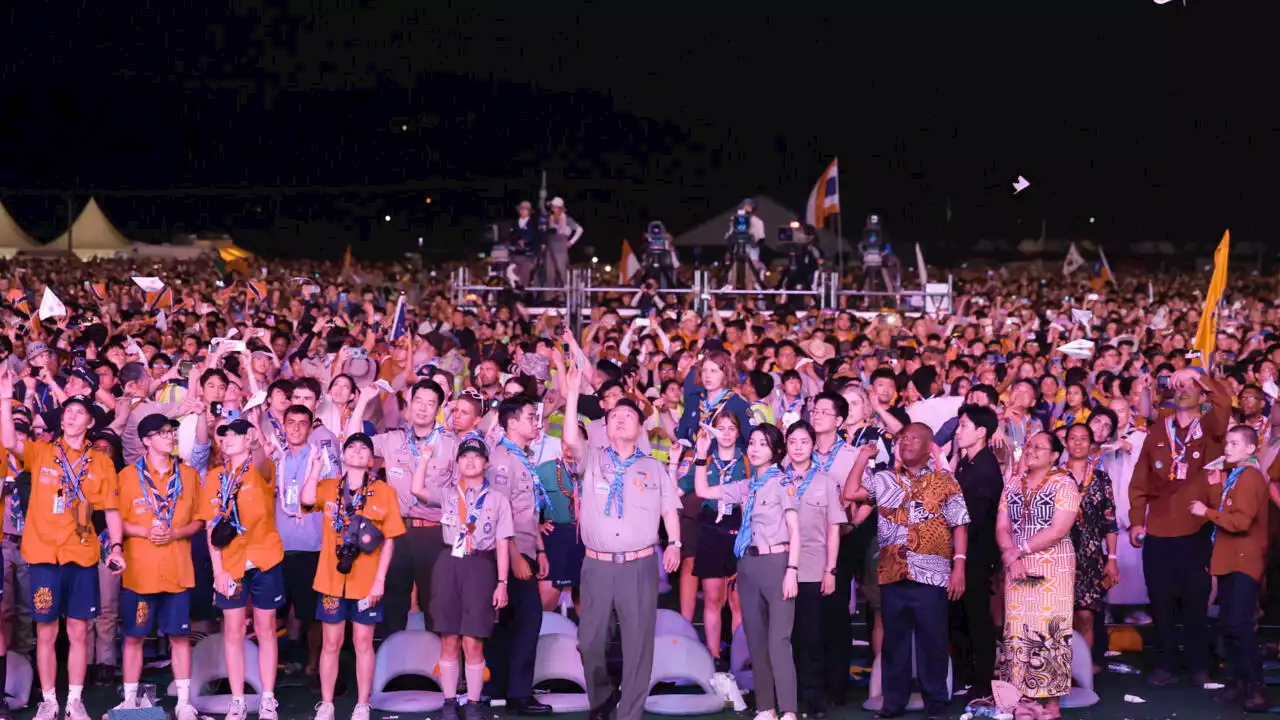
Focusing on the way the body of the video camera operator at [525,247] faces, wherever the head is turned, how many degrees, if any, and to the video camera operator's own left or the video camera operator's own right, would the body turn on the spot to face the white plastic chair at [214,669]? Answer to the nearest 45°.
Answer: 0° — they already face it

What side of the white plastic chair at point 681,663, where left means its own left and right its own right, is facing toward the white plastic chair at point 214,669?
right

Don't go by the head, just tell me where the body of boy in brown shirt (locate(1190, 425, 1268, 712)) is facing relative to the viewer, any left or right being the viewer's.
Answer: facing the viewer and to the left of the viewer

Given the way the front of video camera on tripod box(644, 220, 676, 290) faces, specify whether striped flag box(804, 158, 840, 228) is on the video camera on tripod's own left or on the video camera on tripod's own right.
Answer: on the video camera on tripod's own left

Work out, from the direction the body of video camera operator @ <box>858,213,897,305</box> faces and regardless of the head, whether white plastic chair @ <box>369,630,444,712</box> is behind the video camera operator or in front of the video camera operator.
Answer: in front

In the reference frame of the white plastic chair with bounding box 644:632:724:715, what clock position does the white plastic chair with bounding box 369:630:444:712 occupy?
the white plastic chair with bounding box 369:630:444:712 is roughly at 3 o'clock from the white plastic chair with bounding box 644:632:724:715.

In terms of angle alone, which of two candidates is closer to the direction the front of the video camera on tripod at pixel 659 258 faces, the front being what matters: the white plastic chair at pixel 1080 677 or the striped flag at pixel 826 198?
the white plastic chair

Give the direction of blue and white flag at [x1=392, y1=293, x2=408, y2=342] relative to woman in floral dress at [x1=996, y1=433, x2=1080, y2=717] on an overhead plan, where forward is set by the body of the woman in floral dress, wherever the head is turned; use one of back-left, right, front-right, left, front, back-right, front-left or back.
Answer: right

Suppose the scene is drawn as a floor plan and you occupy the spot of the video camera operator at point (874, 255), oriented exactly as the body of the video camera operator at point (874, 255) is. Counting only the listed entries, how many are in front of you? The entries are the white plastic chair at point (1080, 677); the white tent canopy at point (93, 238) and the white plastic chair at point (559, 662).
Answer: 2

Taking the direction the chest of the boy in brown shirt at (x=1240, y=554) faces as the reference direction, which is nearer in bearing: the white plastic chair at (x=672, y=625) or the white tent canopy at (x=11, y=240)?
the white plastic chair

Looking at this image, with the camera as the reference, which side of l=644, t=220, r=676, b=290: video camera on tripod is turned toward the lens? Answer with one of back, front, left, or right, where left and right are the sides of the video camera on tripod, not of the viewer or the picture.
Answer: front

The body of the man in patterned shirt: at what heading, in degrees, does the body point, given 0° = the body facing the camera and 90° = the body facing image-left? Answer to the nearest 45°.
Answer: approximately 0°

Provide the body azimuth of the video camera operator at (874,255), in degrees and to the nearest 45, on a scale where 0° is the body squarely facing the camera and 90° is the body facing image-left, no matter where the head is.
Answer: approximately 0°

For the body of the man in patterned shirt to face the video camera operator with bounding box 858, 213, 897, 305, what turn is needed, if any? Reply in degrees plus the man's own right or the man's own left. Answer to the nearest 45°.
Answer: approximately 180°

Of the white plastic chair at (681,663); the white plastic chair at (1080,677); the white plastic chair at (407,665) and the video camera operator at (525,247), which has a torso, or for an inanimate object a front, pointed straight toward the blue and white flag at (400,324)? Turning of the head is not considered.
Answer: the video camera operator

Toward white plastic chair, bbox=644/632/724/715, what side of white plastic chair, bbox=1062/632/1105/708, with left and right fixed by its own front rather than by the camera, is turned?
right
